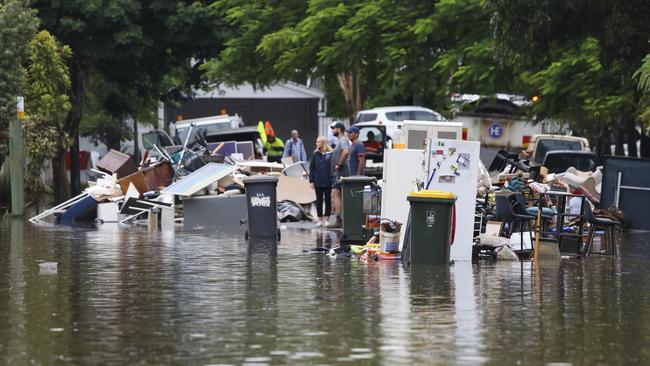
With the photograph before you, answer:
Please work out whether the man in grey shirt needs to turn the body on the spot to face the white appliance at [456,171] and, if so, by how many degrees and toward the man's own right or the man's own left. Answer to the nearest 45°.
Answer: approximately 90° to the man's own left

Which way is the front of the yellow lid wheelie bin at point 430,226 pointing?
toward the camera

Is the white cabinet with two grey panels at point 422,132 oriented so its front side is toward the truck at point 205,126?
no

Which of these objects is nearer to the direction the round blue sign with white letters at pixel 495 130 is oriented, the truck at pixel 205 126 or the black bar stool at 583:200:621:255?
the black bar stool

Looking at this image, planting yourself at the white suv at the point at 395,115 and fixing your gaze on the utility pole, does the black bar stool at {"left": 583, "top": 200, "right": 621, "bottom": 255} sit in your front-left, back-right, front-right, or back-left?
front-left

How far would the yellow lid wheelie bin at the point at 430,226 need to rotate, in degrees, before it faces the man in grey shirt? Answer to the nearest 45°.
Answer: approximately 180°

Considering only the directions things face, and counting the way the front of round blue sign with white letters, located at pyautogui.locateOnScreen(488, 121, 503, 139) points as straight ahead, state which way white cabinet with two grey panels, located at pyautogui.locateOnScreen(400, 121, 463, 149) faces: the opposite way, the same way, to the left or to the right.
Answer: the same way

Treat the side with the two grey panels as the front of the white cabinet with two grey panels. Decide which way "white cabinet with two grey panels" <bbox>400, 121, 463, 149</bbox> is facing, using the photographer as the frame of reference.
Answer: facing the viewer

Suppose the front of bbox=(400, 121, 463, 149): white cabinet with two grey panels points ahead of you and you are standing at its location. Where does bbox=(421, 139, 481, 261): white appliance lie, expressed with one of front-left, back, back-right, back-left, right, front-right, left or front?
front
